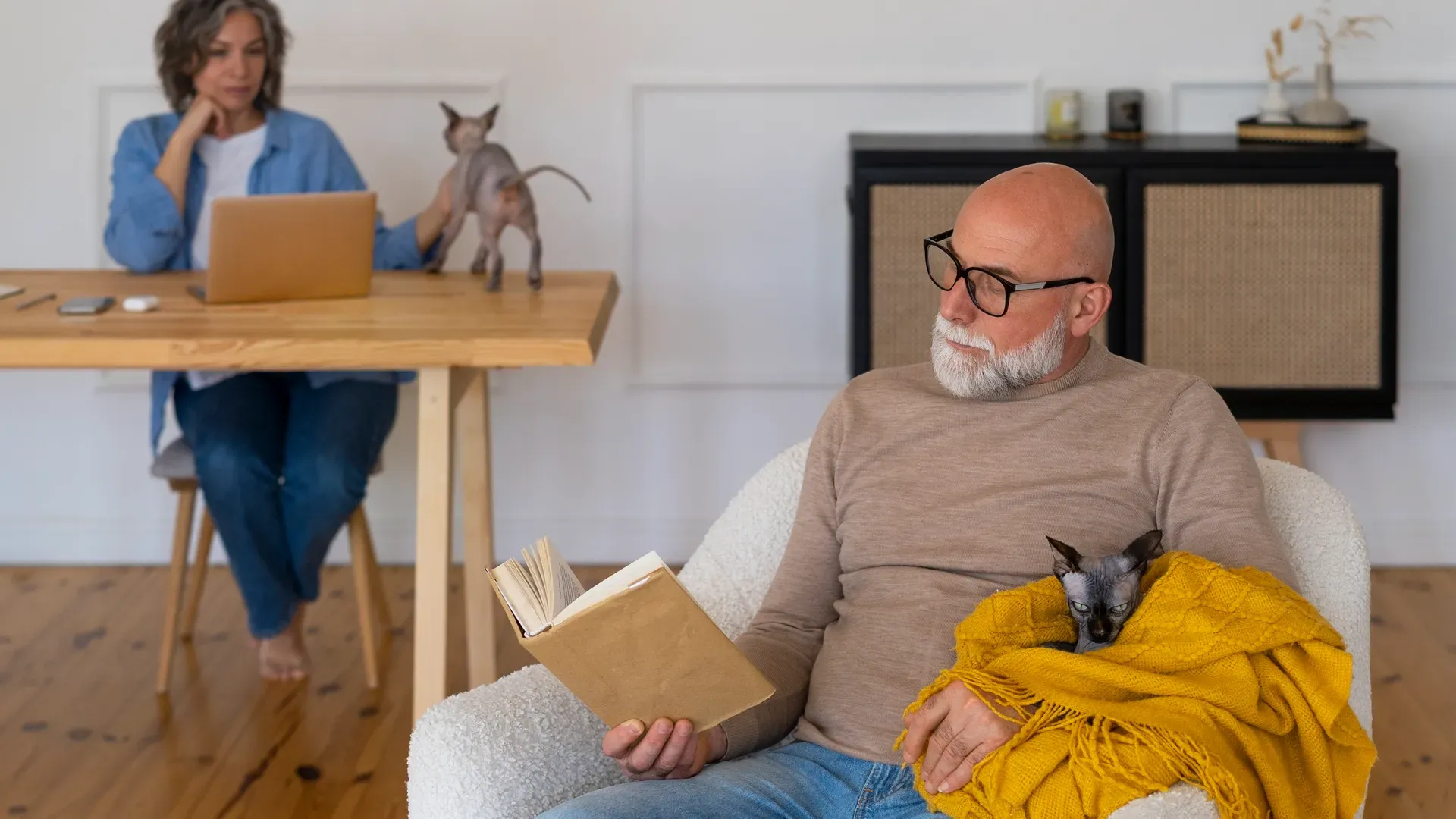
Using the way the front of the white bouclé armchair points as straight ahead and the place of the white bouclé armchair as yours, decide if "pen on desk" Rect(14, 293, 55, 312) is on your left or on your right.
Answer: on your right

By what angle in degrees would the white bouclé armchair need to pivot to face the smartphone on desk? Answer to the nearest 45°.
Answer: approximately 90° to its right

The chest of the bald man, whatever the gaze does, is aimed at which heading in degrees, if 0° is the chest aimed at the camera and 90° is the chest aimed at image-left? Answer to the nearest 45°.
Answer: approximately 45°

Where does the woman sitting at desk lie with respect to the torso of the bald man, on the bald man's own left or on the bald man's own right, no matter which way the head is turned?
on the bald man's own right

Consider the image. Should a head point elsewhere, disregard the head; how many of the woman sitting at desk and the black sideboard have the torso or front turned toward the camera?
2

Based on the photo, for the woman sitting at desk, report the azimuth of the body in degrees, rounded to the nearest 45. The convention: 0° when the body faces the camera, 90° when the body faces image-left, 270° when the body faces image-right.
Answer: approximately 0°

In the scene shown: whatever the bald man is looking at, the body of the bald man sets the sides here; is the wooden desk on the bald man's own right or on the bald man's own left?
on the bald man's own right

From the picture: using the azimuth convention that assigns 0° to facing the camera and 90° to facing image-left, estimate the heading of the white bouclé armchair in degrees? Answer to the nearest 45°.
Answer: approximately 45°
